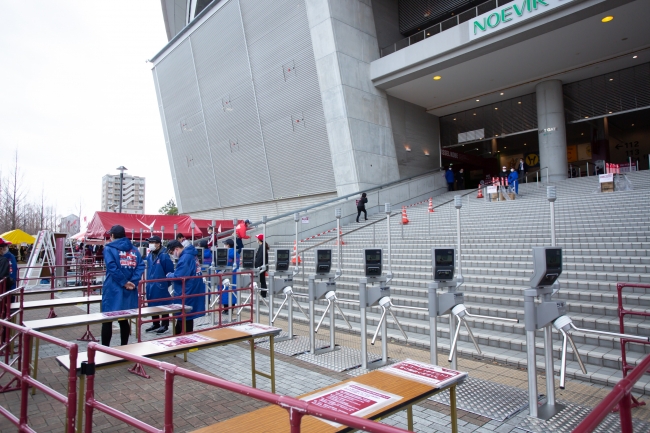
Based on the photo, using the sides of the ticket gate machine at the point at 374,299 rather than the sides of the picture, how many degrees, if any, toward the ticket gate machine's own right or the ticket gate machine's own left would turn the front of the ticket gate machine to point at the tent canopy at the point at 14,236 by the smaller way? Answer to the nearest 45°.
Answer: approximately 135° to the ticket gate machine's own right

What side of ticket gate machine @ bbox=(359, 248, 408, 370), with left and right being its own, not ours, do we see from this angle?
front

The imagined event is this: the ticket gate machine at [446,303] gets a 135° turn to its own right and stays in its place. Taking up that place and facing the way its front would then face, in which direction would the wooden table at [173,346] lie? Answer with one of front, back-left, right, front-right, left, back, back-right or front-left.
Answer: left

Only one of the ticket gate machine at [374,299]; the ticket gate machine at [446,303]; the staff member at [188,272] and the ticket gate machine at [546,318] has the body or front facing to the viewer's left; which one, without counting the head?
the staff member

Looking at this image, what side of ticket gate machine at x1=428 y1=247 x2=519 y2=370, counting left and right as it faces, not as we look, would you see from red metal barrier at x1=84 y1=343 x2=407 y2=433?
front

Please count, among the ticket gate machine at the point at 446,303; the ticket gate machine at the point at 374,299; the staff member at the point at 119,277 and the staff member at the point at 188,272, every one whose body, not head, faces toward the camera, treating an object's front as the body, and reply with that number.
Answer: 2

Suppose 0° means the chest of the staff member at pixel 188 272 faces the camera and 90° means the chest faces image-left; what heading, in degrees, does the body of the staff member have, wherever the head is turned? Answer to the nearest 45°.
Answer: approximately 90°

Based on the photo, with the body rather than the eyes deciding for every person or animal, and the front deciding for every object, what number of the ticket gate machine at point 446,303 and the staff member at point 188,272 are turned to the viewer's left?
1

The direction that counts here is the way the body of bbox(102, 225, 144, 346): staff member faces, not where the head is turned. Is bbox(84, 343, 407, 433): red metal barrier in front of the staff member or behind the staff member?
behind

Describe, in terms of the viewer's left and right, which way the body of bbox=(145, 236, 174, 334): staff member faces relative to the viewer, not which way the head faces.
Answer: facing the viewer and to the left of the viewer

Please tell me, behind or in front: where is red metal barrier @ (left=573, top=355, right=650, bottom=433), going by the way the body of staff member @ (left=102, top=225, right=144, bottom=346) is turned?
behind

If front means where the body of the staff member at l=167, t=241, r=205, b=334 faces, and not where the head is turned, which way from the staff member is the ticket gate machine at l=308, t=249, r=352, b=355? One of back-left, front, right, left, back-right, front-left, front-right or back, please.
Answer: back-left

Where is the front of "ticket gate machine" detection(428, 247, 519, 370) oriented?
toward the camera

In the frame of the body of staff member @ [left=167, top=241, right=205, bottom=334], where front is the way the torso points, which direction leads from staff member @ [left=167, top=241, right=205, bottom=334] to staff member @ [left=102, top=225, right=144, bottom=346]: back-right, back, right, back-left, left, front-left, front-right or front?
front-left

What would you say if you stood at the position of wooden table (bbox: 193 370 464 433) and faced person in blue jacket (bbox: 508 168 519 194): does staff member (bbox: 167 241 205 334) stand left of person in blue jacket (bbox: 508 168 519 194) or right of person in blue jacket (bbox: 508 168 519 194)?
left

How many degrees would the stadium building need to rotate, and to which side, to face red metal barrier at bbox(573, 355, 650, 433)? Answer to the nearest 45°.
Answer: approximately 45° to its left

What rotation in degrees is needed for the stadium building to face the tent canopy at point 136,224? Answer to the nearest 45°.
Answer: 0° — it already faces it
